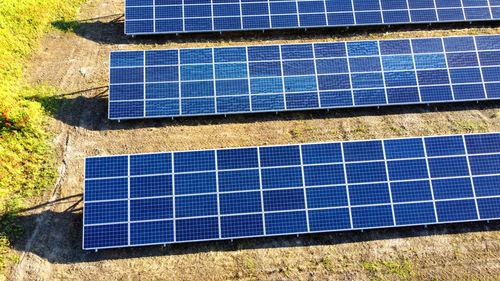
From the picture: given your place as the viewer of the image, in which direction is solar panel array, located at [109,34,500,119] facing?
facing the viewer

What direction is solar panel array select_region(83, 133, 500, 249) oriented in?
toward the camera

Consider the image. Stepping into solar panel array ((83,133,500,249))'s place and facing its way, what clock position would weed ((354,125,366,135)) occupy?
The weed is roughly at 8 o'clock from the solar panel array.

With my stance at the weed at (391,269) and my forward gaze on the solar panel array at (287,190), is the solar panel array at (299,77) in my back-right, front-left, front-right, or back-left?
front-right

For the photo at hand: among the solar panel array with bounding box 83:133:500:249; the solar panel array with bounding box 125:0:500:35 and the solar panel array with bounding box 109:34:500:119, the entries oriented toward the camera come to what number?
3

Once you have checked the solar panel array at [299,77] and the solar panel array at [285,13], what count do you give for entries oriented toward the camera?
2

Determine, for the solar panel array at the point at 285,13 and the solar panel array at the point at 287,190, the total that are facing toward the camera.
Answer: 2

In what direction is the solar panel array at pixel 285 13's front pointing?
toward the camera

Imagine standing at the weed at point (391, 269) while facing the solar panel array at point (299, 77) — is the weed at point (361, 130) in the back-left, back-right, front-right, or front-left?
front-right
